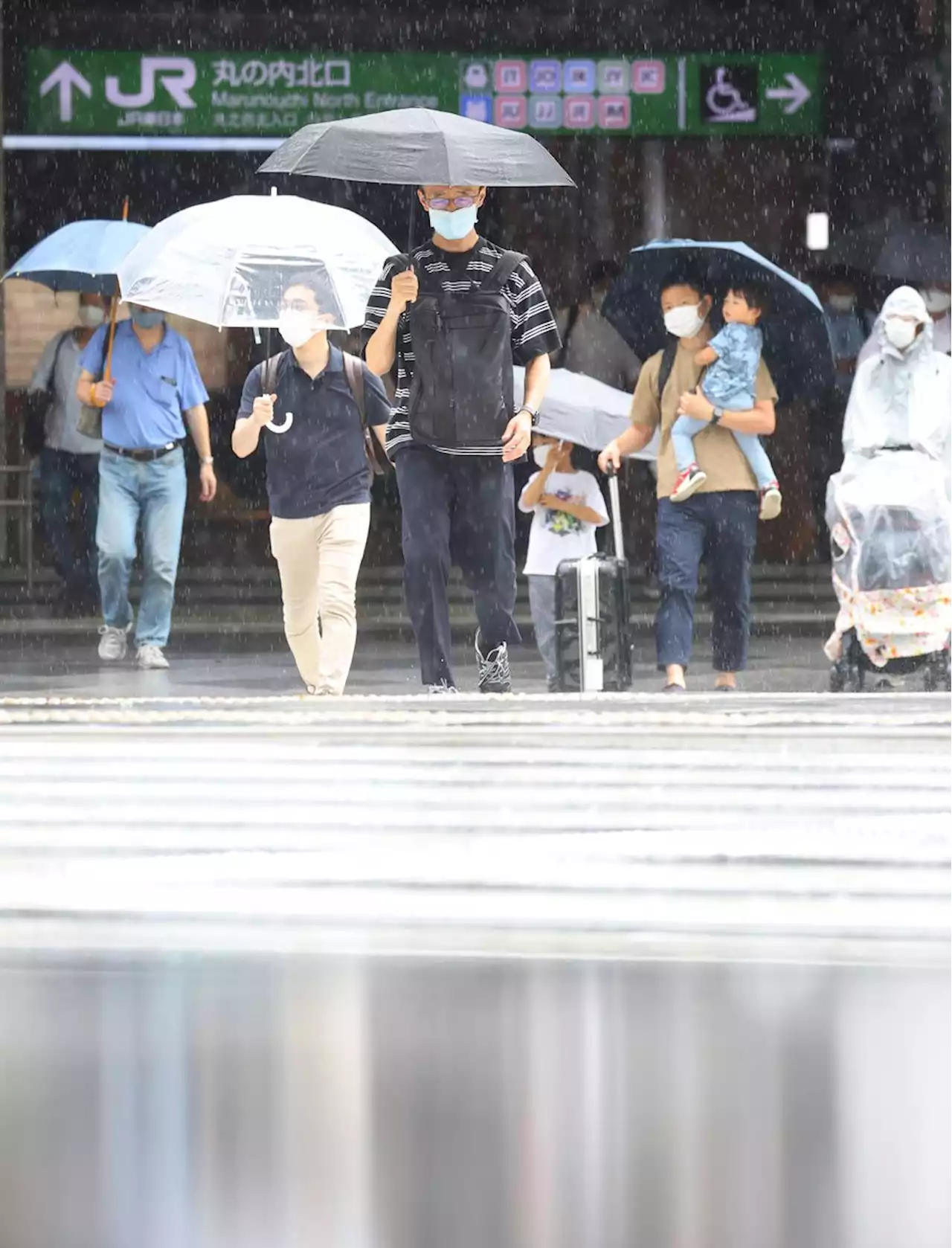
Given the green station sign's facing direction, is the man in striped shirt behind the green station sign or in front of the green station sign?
in front

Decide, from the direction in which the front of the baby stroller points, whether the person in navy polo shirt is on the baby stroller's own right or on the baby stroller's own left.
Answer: on the baby stroller's own right

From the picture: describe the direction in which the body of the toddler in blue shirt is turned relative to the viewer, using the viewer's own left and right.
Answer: facing to the left of the viewer

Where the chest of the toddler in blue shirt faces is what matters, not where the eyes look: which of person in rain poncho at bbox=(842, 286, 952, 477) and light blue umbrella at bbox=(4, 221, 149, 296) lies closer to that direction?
the light blue umbrella

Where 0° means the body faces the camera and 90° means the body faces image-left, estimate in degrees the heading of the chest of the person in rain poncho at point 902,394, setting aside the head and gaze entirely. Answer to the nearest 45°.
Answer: approximately 0°

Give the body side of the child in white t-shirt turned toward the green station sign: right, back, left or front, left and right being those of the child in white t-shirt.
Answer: back

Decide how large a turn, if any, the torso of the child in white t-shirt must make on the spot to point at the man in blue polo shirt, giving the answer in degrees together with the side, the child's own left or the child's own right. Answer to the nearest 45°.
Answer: approximately 135° to the child's own right

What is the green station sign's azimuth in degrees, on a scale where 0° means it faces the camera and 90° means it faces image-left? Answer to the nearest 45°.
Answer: approximately 0°

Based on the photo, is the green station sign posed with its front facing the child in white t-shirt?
yes
